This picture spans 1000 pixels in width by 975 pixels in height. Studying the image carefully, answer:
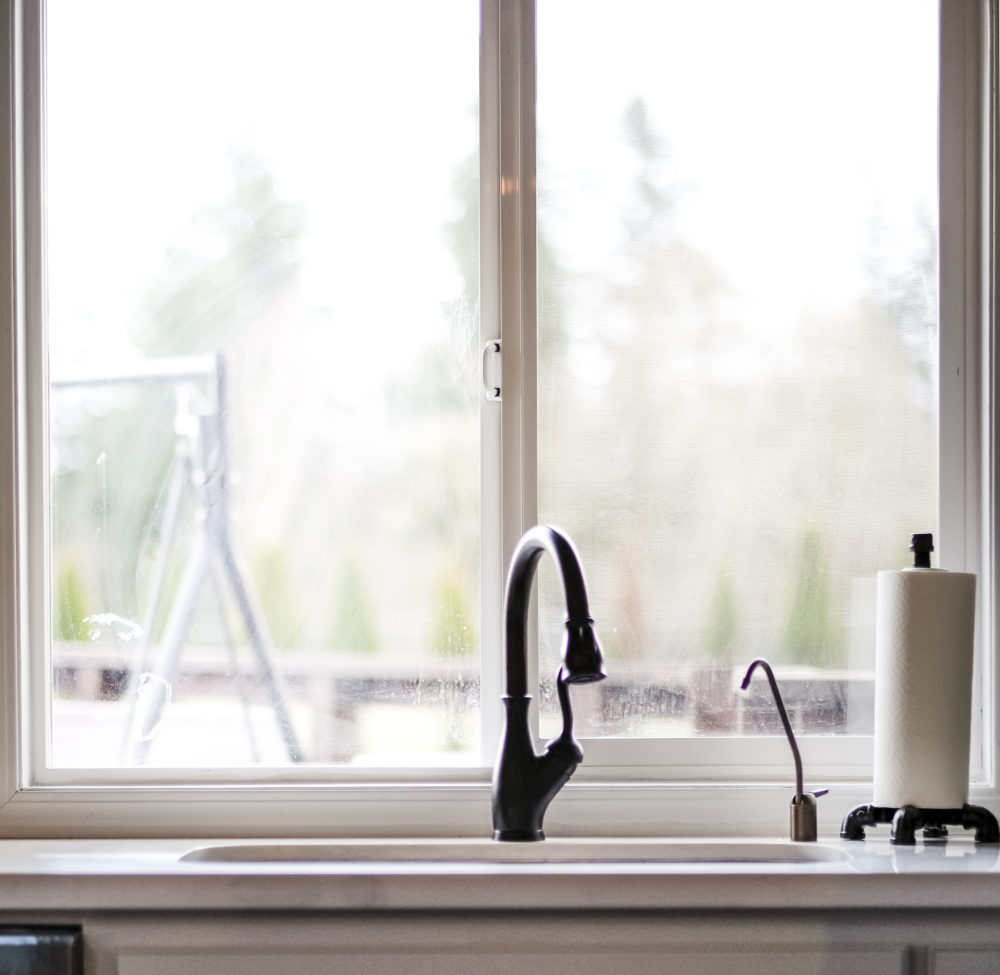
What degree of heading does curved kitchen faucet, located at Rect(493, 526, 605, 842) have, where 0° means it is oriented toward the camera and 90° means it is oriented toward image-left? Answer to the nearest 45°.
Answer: approximately 315°
